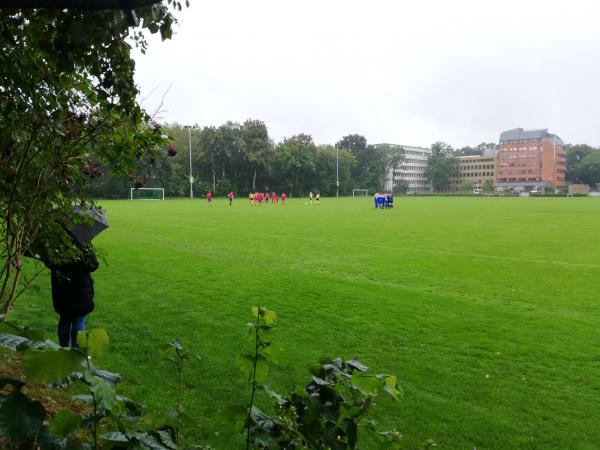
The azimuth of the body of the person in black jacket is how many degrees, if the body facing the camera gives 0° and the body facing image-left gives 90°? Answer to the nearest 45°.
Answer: approximately 225°
